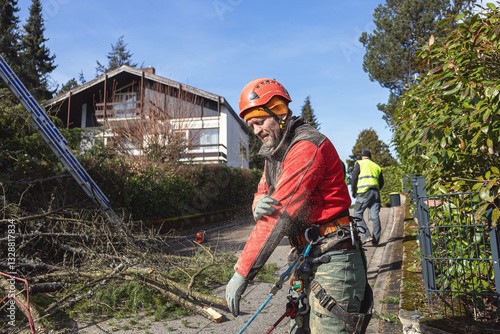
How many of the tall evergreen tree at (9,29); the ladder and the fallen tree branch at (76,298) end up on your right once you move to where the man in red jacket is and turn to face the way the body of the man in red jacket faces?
3

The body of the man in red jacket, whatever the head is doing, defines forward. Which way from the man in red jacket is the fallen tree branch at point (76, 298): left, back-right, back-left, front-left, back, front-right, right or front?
right

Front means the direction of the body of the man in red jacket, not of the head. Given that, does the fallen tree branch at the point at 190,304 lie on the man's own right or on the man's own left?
on the man's own right

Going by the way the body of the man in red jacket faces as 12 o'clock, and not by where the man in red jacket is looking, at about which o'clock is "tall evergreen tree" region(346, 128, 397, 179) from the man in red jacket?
The tall evergreen tree is roughly at 5 o'clock from the man in red jacket.

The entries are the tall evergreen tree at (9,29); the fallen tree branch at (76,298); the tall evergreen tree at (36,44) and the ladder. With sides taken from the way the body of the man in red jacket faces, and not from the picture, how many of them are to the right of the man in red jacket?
4

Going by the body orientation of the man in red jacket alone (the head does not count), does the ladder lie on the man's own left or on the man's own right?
on the man's own right

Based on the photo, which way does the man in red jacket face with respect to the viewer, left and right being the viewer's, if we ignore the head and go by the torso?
facing the viewer and to the left of the viewer

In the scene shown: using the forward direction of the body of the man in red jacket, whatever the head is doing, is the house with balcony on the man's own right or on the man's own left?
on the man's own right

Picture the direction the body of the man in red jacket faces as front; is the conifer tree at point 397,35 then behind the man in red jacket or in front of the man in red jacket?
behind
